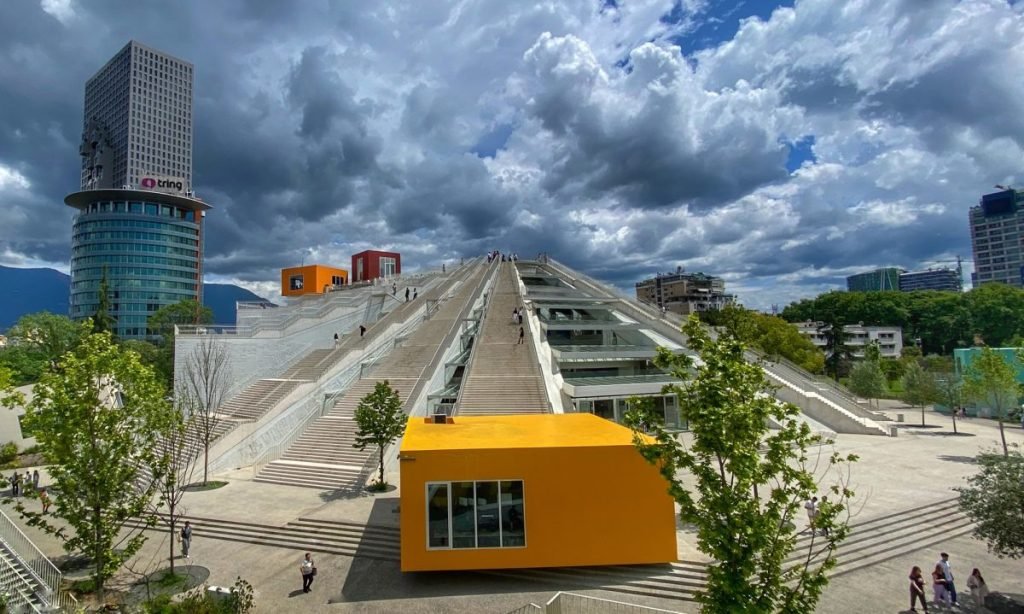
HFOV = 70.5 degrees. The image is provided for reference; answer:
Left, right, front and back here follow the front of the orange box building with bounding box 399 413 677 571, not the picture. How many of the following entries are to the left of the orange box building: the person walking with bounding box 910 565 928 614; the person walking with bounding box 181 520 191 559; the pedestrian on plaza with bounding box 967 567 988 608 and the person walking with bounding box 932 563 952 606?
3

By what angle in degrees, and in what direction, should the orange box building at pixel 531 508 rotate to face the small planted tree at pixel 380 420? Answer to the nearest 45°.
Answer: approximately 135° to its right

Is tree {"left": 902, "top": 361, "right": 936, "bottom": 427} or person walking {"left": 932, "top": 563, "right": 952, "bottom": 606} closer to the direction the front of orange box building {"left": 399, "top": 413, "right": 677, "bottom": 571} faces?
the person walking

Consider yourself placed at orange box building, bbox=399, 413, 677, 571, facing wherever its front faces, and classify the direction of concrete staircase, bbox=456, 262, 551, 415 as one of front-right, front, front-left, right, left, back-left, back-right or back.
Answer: back

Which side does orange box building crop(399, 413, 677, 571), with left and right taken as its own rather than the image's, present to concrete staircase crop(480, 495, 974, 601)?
left

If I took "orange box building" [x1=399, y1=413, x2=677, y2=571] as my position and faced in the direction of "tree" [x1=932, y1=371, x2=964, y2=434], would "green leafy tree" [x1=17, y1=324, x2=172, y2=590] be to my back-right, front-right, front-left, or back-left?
back-left

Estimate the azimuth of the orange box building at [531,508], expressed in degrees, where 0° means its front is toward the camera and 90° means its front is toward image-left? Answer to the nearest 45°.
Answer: approximately 0°

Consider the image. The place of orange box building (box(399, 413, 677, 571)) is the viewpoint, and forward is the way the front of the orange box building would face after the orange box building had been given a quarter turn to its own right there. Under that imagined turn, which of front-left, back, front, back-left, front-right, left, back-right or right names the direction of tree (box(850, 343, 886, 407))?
back-right

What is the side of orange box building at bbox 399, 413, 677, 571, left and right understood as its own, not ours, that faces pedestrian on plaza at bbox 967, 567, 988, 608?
left
